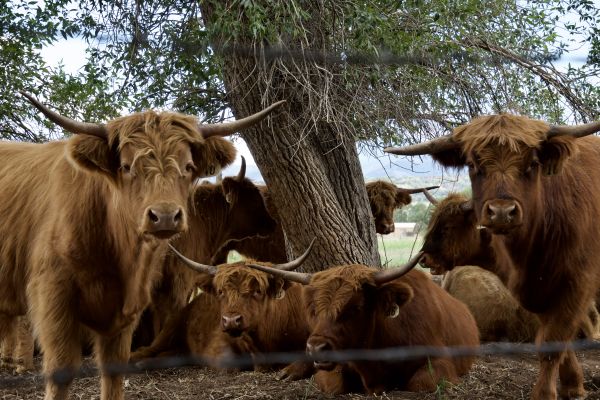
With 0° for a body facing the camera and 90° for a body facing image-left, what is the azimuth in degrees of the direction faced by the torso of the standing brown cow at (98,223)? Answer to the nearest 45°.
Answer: approximately 315°

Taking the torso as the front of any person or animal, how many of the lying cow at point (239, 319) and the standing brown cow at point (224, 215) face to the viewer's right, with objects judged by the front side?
1

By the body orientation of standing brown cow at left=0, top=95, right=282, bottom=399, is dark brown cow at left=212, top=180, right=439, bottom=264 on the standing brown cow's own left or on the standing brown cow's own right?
on the standing brown cow's own left

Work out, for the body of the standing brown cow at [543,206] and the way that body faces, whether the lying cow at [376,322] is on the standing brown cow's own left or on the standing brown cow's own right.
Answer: on the standing brown cow's own right

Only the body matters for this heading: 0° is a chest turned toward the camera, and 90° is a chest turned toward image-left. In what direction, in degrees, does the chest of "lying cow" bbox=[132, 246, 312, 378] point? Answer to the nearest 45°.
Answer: approximately 45°
